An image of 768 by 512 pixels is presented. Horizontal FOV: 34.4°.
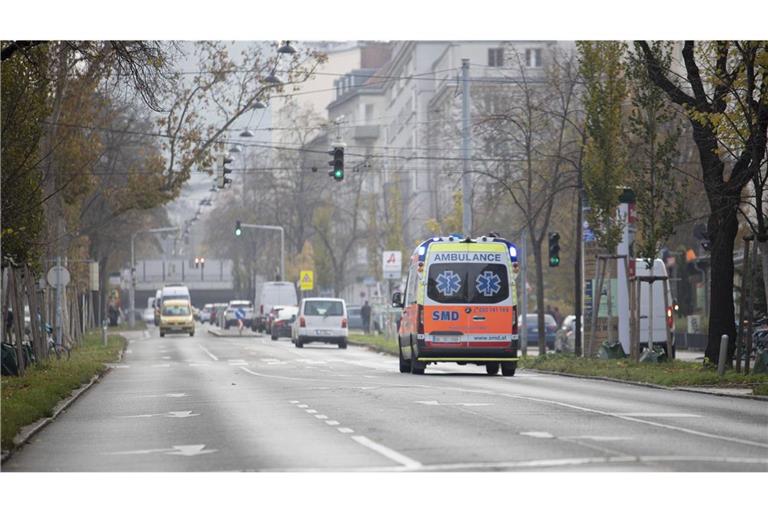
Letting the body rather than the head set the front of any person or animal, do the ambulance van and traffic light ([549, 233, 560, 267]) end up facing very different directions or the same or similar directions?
very different directions

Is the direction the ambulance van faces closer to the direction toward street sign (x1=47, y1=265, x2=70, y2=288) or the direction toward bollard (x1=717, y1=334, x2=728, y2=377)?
the street sign

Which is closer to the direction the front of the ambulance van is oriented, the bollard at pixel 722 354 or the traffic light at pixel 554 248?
the traffic light

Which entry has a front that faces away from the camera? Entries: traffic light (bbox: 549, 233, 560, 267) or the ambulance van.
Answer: the ambulance van

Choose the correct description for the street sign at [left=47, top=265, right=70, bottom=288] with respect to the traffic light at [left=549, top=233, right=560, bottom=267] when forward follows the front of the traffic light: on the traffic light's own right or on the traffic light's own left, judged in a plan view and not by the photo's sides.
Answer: on the traffic light's own right

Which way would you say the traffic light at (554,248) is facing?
toward the camera

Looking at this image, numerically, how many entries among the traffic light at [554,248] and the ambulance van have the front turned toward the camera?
1

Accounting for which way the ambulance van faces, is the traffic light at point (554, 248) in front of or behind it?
in front

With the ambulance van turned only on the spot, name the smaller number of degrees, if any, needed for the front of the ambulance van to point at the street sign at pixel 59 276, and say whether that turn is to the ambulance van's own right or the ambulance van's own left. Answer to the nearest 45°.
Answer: approximately 45° to the ambulance van's own left

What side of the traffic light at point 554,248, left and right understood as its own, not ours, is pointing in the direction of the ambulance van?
front

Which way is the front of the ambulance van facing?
away from the camera
